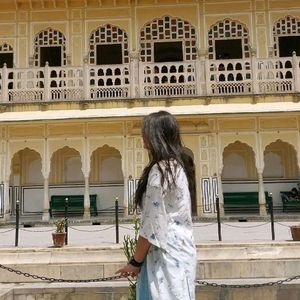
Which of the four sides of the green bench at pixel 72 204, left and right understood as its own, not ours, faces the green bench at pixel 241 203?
left

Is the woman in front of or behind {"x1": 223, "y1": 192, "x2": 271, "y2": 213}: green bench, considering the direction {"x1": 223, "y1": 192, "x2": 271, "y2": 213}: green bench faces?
in front

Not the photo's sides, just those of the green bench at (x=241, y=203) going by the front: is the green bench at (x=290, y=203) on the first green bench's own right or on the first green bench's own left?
on the first green bench's own left

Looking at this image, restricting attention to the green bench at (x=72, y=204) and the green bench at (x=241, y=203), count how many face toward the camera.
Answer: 2

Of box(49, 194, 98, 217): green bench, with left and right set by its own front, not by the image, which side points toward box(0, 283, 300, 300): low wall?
front

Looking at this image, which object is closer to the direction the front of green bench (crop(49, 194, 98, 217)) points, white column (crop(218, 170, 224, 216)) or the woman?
the woman

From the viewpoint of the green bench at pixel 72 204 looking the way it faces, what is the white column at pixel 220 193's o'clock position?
The white column is roughly at 10 o'clock from the green bench.

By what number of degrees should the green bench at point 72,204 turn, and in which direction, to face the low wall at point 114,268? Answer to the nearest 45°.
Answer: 0° — it already faces it

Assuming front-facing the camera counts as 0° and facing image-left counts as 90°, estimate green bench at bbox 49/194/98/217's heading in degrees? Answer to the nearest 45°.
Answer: approximately 0°

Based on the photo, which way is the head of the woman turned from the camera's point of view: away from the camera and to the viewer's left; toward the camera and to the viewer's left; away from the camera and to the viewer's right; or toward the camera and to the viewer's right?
away from the camera and to the viewer's left

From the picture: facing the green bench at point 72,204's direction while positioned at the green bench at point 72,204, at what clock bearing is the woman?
The woman is roughly at 12 o'clock from the green bench.

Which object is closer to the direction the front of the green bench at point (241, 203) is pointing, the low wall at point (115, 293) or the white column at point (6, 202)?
the low wall
